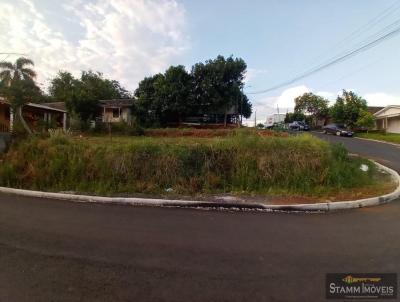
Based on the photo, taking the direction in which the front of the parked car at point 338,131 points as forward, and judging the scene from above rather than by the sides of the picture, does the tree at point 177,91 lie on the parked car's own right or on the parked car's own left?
on the parked car's own right

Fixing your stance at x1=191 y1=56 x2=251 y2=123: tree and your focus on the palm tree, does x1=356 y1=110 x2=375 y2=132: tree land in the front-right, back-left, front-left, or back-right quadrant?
back-left

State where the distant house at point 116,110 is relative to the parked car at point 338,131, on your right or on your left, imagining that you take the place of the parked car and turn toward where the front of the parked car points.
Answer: on your right

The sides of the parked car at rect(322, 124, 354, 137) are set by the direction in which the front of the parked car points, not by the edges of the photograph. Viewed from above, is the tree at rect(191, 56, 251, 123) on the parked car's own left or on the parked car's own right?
on the parked car's own right

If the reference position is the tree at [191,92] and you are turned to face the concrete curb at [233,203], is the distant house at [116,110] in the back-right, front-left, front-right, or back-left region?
back-right

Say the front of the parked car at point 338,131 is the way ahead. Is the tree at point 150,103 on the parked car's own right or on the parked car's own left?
on the parked car's own right

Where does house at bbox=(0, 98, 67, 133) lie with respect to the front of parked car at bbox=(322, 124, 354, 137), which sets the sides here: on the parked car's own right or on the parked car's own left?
on the parked car's own right
